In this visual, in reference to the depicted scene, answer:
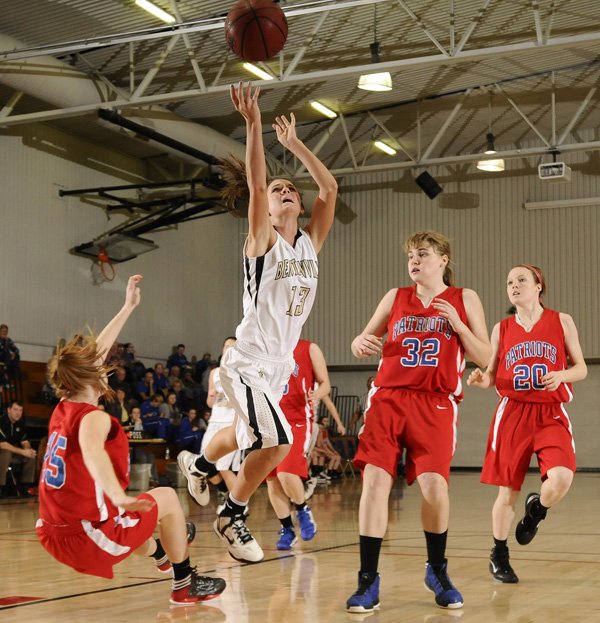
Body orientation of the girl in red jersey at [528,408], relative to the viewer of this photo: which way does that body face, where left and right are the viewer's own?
facing the viewer

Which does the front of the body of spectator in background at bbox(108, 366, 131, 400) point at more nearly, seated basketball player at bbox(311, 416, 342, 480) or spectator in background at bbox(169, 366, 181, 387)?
the seated basketball player

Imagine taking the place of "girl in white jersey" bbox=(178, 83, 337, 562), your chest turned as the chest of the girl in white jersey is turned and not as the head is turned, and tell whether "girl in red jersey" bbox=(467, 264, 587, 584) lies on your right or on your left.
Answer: on your left

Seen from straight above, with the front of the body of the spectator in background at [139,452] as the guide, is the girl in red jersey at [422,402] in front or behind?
in front

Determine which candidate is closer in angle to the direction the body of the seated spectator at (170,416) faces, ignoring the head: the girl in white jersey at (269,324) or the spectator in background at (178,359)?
the girl in white jersey

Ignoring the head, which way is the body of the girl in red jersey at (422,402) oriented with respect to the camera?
toward the camera

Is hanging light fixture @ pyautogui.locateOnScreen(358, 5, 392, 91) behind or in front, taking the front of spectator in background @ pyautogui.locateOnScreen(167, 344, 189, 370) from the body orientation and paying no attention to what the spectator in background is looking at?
in front

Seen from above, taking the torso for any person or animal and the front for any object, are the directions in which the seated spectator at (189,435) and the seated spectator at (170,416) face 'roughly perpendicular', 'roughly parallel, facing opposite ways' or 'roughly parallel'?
roughly parallel

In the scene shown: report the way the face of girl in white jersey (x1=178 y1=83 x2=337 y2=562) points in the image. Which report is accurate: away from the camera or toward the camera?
toward the camera

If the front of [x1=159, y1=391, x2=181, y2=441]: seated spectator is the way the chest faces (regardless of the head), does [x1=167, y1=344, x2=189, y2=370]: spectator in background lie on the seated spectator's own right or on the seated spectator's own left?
on the seated spectator's own left

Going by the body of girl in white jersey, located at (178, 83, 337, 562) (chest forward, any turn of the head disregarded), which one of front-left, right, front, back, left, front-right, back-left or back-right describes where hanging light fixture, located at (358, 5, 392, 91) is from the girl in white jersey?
back-left

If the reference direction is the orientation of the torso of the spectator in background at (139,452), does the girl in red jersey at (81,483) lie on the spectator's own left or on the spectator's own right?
on the spectator's own right

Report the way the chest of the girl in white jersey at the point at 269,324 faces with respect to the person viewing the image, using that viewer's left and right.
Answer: facing the viewer and to the right of the viewer

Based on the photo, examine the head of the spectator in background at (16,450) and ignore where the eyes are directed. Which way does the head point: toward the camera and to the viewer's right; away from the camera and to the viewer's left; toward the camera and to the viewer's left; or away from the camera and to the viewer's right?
toward the camera and to the viewer's right

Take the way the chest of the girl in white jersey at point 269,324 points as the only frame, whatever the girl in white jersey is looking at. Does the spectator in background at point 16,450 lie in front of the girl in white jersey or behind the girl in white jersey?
behind
